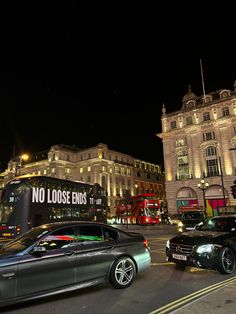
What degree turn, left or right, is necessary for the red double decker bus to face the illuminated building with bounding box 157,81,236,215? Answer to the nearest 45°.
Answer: approximately 90° to its left

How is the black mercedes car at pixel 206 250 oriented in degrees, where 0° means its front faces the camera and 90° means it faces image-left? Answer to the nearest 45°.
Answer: approximately 45°

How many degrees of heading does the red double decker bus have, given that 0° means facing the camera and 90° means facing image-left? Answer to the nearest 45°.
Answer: approximately 315°

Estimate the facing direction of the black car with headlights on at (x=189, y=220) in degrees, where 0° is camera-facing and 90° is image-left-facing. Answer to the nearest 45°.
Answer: approximately 45°

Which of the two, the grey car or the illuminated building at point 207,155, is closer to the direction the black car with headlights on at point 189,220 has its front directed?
the grey car

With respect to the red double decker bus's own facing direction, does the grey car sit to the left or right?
on its right

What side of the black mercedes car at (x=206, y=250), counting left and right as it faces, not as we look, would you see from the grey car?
front

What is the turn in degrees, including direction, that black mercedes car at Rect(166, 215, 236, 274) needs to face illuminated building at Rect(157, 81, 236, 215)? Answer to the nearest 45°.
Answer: approximately 135° to its right

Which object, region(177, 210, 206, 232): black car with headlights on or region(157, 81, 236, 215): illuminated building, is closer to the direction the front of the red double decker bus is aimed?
the black car with headlights on

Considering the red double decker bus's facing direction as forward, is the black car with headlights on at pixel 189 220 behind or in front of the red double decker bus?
in front

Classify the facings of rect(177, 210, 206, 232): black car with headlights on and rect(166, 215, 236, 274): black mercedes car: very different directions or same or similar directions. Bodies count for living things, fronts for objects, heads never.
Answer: same or similar directions

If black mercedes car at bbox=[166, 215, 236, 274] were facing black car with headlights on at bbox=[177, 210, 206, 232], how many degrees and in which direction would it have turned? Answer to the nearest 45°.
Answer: approximately 135° to its right

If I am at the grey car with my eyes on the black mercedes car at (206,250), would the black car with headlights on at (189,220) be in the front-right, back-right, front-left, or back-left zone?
front-left

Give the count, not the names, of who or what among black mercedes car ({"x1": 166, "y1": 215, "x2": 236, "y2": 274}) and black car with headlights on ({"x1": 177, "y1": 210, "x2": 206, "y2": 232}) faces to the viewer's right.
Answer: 0

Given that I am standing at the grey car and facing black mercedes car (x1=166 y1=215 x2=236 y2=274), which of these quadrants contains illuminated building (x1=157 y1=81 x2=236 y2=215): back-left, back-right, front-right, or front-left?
front-left

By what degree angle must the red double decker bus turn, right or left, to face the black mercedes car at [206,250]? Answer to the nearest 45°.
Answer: approximately 45° to its right
